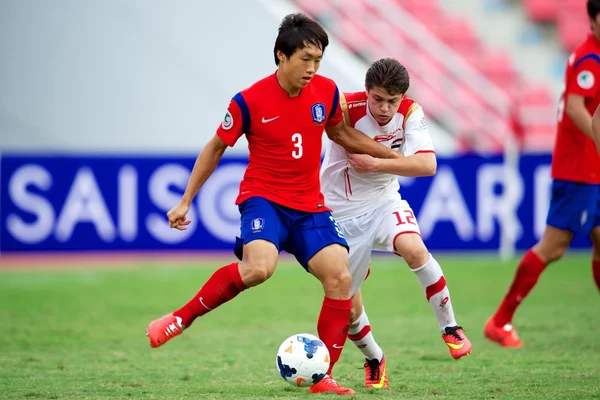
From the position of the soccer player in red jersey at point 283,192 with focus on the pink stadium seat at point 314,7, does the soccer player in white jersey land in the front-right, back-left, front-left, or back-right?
front-right

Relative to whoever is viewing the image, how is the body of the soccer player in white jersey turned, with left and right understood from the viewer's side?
facing the viewer

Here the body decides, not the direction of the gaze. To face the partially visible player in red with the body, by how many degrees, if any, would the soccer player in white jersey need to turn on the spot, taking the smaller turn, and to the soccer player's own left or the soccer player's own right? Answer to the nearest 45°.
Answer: approximately 135° to the soccer player's own left

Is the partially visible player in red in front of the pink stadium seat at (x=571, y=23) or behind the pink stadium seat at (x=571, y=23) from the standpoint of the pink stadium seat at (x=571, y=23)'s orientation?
in front

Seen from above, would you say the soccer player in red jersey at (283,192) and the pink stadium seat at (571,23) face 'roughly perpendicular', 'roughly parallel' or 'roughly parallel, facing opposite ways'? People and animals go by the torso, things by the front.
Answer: roughly parallel

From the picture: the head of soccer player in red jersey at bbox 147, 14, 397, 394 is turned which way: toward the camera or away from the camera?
toward the camera

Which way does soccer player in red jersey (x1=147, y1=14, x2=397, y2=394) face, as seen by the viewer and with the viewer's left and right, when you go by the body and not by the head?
facing the viewer and to the right of the viewer

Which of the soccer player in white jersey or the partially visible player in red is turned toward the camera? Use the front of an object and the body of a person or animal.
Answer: the soccer player in white jersey

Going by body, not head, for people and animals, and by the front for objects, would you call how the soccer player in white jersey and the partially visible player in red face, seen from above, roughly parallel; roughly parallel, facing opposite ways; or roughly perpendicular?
roughly perpendicular
